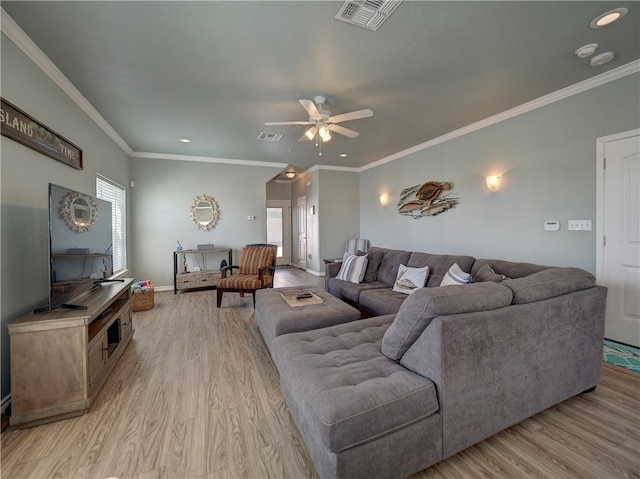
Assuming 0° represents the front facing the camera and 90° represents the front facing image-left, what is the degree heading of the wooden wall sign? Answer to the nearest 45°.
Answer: approximately 315°

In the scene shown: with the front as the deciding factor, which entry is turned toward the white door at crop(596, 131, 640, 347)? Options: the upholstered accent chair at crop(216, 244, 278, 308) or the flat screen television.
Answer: the flat screen television

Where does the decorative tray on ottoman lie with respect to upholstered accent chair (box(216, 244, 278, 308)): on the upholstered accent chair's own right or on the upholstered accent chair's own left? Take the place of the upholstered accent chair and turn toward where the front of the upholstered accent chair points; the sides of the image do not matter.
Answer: on the upholstered accent chair's own left

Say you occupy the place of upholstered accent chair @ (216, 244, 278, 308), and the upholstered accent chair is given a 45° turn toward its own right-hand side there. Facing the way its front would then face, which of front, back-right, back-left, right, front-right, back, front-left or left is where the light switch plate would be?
back-left

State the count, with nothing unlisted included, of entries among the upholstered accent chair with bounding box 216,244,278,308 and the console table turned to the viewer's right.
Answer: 0

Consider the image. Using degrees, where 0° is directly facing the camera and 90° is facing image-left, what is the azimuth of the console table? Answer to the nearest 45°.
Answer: approximately 0°

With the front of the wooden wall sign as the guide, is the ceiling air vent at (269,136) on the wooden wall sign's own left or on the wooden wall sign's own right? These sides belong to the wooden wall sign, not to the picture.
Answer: on the wooden wall sign's own left

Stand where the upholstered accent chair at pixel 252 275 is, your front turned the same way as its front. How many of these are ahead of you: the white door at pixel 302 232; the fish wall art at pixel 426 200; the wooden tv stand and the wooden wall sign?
2

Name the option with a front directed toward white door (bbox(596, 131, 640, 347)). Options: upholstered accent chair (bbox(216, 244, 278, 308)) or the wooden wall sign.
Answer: the wooden wall sign

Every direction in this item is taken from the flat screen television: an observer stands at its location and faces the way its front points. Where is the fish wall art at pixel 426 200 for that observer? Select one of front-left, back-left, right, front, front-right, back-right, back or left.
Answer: front-left

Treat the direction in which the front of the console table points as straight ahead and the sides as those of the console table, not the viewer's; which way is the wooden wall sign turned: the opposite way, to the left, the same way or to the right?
to the left

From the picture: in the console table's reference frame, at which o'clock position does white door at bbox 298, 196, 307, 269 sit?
The white door is roughly at 8 o'clock from the console table.

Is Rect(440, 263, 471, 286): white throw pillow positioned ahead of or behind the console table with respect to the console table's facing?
ahead

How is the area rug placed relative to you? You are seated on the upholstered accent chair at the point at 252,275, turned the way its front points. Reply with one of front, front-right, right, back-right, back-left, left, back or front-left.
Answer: left
